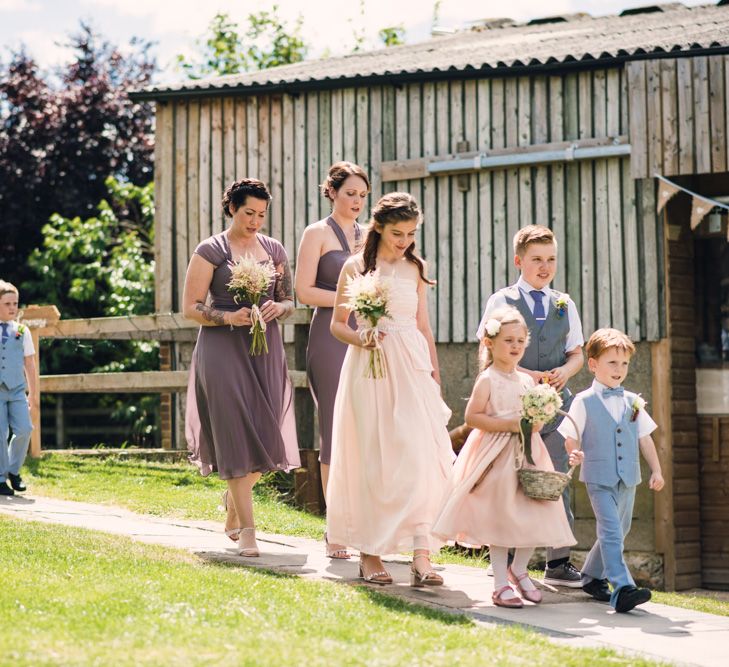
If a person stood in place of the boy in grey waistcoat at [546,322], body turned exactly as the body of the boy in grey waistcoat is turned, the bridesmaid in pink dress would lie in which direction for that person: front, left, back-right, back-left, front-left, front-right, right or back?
right

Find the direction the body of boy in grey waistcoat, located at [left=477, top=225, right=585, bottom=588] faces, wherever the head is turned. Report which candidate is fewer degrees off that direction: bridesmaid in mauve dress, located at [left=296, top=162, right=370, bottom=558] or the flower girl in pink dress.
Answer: the flower girl in pink dress

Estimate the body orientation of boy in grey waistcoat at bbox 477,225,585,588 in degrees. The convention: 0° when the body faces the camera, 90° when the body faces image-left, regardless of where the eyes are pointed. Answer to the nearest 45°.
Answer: approximately 315°

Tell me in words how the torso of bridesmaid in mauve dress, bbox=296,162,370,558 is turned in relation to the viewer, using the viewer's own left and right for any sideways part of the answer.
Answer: facing the viewer and to the right of the viewer

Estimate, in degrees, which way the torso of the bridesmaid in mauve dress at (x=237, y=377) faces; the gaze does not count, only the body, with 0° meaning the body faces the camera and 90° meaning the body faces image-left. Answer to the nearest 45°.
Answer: approximately 315°

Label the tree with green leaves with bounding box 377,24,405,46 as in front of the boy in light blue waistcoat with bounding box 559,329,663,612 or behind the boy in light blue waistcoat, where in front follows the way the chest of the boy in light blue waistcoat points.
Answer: behind
